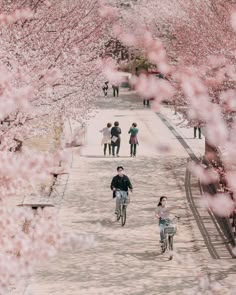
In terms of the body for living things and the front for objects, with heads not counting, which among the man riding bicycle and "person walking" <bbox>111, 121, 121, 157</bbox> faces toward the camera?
the man riding bicycle

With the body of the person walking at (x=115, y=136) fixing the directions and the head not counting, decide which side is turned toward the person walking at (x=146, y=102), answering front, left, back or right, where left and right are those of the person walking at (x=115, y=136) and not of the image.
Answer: front

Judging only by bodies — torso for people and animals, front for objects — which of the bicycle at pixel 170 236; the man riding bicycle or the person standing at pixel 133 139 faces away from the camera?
the person standing

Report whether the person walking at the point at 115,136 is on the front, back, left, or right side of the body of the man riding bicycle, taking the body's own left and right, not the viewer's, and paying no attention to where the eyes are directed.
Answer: back

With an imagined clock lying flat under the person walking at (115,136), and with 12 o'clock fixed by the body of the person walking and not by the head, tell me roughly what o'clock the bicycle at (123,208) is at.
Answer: The bicycle is roughly at 6 o'clock from the person walking.

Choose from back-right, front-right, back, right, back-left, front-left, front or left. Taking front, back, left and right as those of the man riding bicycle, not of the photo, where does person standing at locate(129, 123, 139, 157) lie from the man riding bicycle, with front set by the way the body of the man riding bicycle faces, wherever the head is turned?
back

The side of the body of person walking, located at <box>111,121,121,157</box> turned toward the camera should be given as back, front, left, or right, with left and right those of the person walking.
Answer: back

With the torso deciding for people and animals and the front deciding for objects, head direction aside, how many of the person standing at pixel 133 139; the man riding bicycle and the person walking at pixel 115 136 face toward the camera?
1

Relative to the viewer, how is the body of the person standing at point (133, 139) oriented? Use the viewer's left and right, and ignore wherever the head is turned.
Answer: facing away from the viewer

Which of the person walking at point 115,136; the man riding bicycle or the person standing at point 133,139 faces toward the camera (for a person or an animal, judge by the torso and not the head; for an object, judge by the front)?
the man riding bicycle

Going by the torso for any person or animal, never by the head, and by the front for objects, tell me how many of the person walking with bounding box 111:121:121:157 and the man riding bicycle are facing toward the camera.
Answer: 1

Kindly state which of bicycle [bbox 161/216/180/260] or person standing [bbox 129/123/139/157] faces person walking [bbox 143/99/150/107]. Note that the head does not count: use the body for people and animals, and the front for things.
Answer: person standing [bbox 129/123/139/157]

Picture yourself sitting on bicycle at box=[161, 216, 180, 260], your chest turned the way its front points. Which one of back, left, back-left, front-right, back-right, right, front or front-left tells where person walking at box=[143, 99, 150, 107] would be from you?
back-left

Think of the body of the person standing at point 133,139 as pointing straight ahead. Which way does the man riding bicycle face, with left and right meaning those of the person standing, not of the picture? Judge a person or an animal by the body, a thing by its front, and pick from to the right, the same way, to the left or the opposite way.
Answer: the opposite way

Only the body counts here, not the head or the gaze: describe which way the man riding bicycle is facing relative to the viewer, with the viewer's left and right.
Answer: facing the viewer

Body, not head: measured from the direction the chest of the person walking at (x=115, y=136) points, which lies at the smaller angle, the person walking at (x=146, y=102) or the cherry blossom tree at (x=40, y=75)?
the person walking

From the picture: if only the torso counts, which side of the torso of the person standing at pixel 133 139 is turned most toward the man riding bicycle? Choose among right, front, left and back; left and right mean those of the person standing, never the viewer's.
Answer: back

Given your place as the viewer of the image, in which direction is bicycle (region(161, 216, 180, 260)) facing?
facing the viewer and to the right of the viewer

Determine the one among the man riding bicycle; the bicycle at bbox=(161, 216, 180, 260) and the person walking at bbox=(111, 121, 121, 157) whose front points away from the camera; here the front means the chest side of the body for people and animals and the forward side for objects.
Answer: the person walking
